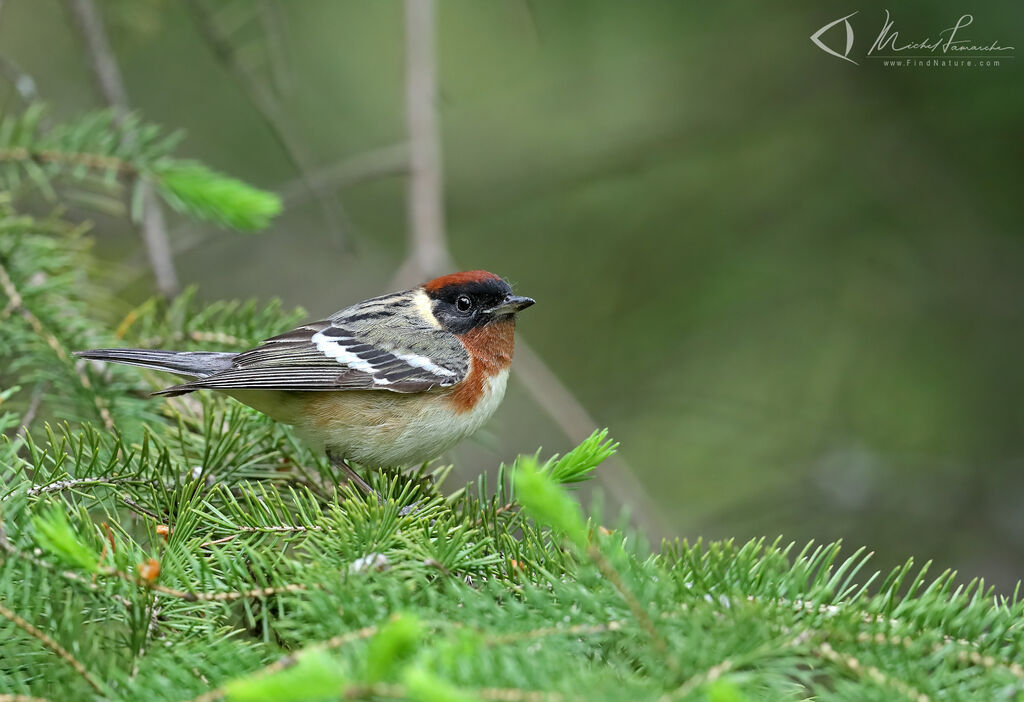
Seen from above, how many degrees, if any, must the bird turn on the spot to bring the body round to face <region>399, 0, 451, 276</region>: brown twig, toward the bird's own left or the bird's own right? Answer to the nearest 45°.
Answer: approximately 45° to the bird's own left

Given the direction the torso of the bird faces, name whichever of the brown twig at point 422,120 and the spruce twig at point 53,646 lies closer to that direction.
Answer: the brown twig

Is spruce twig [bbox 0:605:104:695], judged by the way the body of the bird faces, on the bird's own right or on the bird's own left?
on the bird's own right

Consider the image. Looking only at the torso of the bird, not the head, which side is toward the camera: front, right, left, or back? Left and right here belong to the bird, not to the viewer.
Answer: right

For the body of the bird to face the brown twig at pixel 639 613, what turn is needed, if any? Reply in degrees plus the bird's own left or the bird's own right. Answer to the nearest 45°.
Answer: approximately 90° to the bird's own right

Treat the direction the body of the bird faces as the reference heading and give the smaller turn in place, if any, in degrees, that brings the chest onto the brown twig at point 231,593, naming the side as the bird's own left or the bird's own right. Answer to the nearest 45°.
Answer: approximately 90° to the bird's own right
